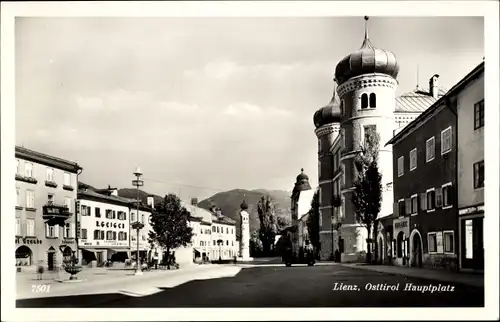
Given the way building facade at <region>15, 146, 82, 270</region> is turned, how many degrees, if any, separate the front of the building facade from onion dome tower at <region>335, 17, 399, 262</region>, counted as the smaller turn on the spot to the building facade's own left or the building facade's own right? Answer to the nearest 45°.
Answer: approximately 45° to the building facade's own left

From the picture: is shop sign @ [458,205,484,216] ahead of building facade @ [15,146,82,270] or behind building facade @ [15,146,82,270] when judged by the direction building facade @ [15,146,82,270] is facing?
ahead

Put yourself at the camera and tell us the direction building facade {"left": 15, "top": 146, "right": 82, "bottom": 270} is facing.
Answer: facing the viewer and to the right of the viewer

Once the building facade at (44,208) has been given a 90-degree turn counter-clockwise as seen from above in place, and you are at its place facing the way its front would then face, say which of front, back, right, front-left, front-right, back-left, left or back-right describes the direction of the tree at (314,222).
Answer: front-right

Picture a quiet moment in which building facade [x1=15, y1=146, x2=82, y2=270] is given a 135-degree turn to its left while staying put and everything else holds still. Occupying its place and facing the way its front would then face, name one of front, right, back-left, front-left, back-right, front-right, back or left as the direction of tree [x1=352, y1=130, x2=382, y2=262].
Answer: right

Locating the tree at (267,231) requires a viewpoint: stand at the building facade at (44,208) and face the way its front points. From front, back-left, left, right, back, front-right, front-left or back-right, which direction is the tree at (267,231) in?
front-left
